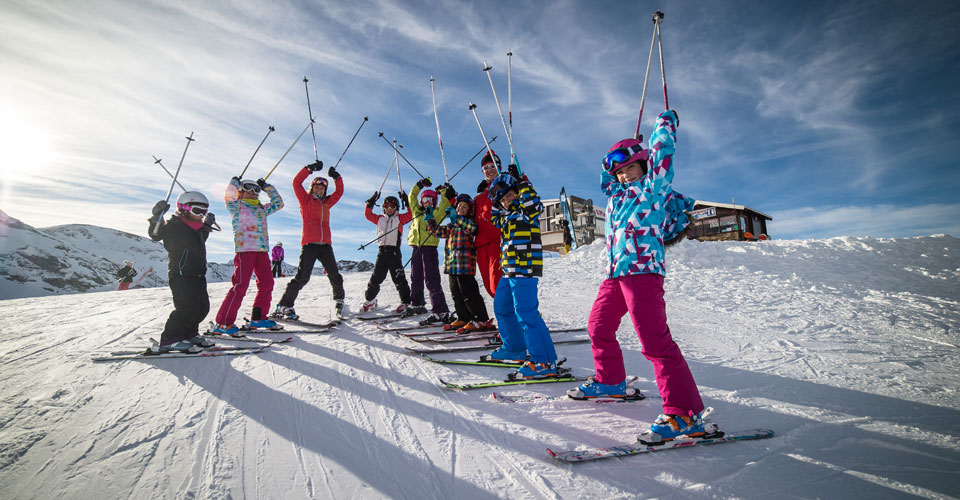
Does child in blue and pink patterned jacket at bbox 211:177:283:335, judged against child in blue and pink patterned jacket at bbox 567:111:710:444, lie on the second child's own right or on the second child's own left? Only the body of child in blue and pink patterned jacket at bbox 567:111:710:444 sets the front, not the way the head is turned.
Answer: on the second child's own right

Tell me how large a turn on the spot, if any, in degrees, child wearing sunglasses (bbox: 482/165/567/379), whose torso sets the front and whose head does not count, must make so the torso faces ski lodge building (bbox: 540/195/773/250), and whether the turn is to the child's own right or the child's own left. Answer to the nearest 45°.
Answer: approximately 180°

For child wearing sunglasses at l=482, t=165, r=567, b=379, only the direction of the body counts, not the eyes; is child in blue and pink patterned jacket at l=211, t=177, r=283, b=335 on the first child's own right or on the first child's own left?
on the first child's own right

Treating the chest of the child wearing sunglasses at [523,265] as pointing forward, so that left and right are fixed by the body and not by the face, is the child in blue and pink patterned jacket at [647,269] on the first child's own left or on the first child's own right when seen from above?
on the first child's own left

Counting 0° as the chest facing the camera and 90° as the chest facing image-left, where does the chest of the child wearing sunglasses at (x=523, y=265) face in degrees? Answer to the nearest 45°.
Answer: approximately 45°

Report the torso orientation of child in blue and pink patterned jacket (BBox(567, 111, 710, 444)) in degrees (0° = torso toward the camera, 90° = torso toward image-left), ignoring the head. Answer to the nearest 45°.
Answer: approximately 45°

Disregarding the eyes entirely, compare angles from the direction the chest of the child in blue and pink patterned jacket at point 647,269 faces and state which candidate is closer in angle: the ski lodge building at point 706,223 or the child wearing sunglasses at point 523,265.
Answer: the child wearing sunglasses

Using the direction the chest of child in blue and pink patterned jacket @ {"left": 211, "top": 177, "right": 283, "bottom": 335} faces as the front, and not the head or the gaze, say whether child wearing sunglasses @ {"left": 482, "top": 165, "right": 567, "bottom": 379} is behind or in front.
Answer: in front

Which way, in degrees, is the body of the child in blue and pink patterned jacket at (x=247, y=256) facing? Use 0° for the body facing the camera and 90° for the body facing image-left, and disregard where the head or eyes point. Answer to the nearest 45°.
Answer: approximately 315°
